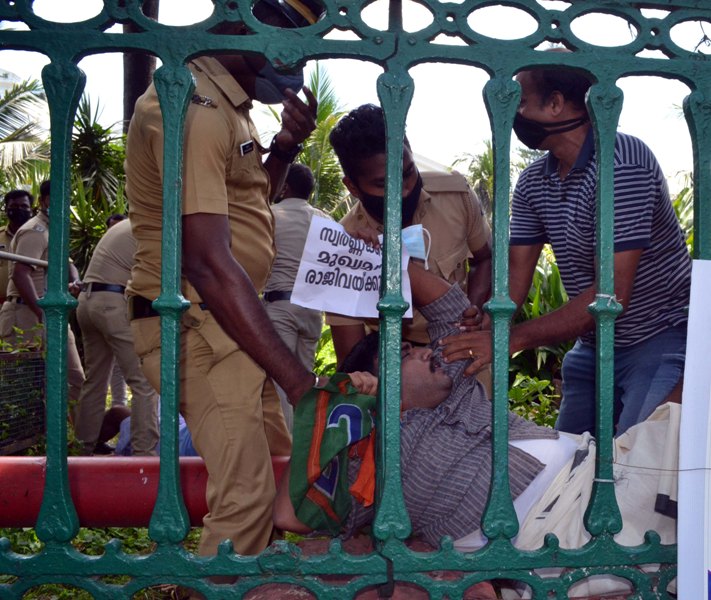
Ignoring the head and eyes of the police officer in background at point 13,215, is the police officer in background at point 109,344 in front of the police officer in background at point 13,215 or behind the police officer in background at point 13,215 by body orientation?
in front

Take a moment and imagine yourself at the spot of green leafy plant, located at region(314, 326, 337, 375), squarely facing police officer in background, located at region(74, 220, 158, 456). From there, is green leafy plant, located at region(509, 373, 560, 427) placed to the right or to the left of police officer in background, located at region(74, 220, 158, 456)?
left

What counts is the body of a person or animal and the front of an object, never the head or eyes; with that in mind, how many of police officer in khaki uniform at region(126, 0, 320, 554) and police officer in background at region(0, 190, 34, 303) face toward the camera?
1

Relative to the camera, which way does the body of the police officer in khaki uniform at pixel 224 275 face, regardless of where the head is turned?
to the viewer's right

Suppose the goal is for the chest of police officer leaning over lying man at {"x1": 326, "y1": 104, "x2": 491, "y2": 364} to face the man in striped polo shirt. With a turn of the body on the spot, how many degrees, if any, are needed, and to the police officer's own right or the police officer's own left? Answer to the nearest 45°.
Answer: approximately 45° to the police officer's own left

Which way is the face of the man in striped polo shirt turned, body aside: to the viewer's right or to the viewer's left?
to the viewer's left

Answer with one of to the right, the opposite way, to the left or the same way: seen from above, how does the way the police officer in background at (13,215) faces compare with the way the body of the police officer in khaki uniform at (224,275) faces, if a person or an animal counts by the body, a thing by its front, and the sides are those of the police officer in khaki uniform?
to the right

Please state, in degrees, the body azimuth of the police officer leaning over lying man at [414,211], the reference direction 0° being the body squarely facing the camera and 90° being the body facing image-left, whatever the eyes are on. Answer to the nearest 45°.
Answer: approximately 0°

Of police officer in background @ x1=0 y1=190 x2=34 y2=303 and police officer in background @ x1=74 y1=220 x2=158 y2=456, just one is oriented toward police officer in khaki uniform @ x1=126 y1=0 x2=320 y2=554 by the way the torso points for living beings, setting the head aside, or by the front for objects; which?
police officer in background @ x1=0 y1=190 x2=34 y2=303

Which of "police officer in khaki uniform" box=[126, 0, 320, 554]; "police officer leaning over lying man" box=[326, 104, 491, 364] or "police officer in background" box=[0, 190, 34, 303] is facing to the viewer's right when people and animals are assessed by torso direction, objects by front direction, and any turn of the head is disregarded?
the police officer in khaki uniform

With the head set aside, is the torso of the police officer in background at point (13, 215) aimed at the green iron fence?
yes

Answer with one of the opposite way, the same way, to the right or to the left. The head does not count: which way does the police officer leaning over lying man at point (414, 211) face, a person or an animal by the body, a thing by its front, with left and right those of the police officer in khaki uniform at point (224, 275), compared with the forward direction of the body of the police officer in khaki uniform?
to the right

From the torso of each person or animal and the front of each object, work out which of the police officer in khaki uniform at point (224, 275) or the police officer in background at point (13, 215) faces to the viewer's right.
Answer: the police officer in khaki uniform
